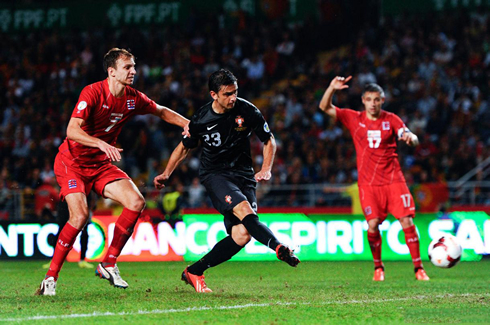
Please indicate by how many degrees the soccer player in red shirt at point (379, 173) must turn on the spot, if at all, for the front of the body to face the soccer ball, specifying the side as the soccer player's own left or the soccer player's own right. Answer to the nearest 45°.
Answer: approximately 45° to the soccer player's own left

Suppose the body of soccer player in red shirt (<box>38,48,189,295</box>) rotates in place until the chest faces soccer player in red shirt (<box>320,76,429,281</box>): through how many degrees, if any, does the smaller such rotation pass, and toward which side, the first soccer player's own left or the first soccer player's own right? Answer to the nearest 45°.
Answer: approximately 90° to the first soccer player's own left

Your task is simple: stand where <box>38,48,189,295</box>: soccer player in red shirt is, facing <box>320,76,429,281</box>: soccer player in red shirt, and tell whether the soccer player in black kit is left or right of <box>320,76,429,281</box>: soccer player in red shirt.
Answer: right

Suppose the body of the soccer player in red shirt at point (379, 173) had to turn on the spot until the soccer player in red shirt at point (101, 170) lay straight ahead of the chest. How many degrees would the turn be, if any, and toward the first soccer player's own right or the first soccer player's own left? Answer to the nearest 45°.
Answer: approximately 45° to the first soccer player's own right

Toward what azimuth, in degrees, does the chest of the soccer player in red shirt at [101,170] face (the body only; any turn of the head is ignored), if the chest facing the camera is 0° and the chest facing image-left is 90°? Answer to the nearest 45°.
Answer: approximately 315°

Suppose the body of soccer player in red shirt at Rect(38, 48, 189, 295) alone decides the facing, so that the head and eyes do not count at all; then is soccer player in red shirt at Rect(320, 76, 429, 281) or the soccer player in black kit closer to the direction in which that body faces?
the soccer player in black kit

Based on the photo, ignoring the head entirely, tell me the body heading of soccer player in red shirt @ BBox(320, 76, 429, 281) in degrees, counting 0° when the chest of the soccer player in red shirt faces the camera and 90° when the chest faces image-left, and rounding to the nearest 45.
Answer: approximately 0°

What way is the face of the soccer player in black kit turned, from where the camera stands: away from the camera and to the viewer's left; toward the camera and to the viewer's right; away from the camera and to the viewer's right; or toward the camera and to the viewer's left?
toward the camera and to the viewer's right

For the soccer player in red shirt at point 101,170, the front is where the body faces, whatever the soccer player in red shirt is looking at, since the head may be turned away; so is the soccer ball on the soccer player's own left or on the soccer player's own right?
on the soccer player's own left

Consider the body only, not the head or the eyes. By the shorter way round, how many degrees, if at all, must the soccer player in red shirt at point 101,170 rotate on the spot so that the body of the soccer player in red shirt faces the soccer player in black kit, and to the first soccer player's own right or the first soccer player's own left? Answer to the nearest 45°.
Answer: approximately 45° to the first soccer player's own left
